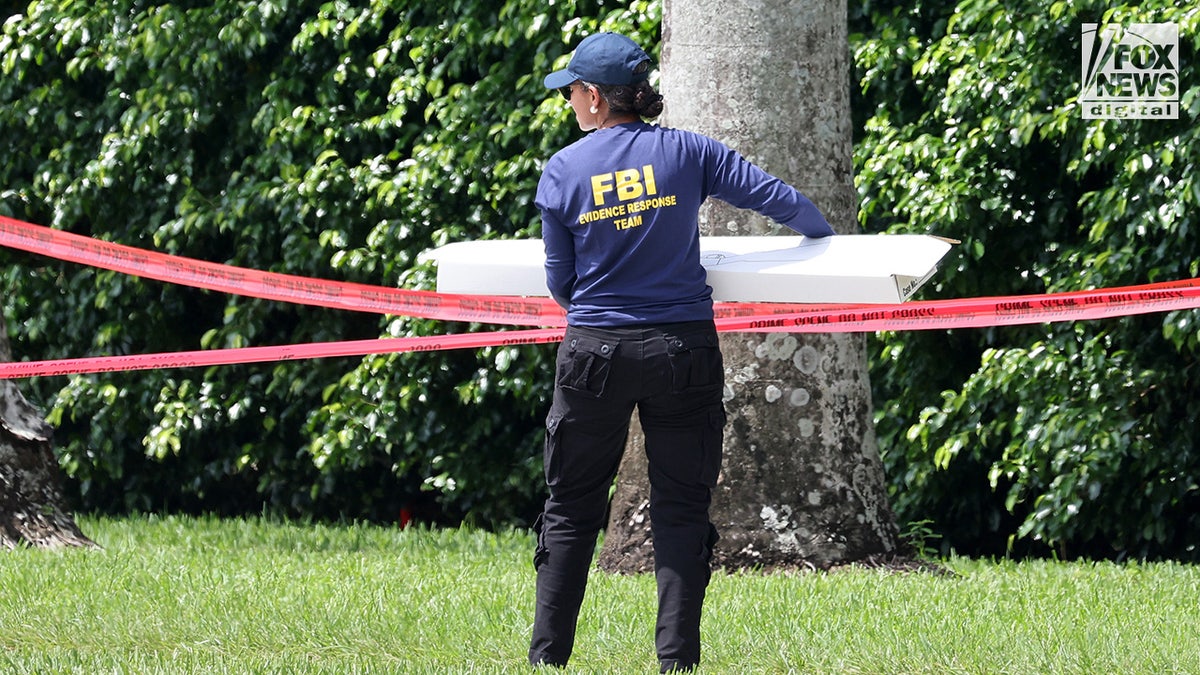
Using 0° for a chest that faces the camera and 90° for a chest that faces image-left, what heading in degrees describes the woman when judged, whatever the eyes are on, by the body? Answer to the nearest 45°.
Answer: approximately 180°

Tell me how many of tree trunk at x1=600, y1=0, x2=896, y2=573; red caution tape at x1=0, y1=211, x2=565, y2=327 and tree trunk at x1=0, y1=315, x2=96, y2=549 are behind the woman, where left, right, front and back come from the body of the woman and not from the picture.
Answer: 0

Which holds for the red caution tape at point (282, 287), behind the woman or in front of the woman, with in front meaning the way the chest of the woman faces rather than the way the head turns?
in front

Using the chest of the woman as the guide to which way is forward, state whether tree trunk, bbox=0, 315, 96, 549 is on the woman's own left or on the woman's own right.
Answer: on the woman's own left

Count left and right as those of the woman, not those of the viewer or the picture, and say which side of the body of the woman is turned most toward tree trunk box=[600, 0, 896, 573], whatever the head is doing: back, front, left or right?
front
